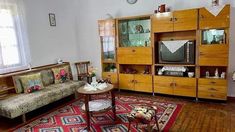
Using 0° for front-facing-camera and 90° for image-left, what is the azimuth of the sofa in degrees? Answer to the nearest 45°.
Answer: approximately 315°

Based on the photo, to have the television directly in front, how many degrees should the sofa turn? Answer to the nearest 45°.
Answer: approximately 45° to its left

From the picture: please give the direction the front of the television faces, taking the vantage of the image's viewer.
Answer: facing the viewer

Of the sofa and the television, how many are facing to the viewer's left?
0

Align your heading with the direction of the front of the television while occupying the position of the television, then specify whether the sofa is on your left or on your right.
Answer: on your right

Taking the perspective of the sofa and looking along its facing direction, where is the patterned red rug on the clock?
The patterned red rug is roughly at 12 o'clock from the sofa.

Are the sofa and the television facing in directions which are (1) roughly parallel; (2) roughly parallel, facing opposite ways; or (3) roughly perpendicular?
roughly perpendicular

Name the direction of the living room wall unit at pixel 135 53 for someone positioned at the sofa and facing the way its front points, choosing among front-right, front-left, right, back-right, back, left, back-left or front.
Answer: front-left

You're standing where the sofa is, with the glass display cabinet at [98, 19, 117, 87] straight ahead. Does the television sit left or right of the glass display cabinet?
right

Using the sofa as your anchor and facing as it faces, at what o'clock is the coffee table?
The coffee table is roughly at 12 o'clock from the sofa.

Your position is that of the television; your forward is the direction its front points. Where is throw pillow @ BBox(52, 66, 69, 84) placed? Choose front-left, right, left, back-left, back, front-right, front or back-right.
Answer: right

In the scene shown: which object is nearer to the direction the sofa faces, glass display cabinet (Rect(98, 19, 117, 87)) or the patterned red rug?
the patterned red rug

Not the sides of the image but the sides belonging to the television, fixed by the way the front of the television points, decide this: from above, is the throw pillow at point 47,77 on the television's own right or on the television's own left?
on the television's own right
